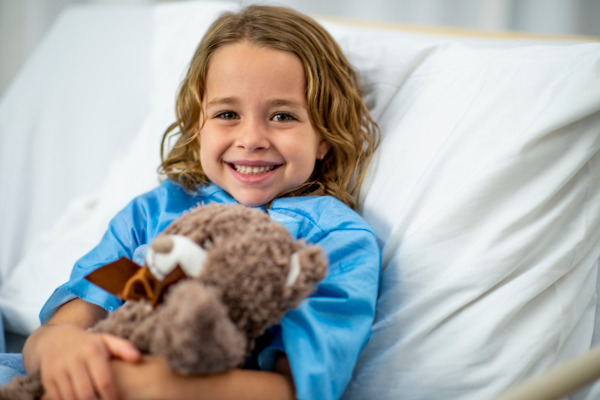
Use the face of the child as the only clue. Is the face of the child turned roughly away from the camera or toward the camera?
toward the camera

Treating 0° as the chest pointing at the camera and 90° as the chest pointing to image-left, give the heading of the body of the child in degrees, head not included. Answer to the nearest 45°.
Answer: approximately 45°
